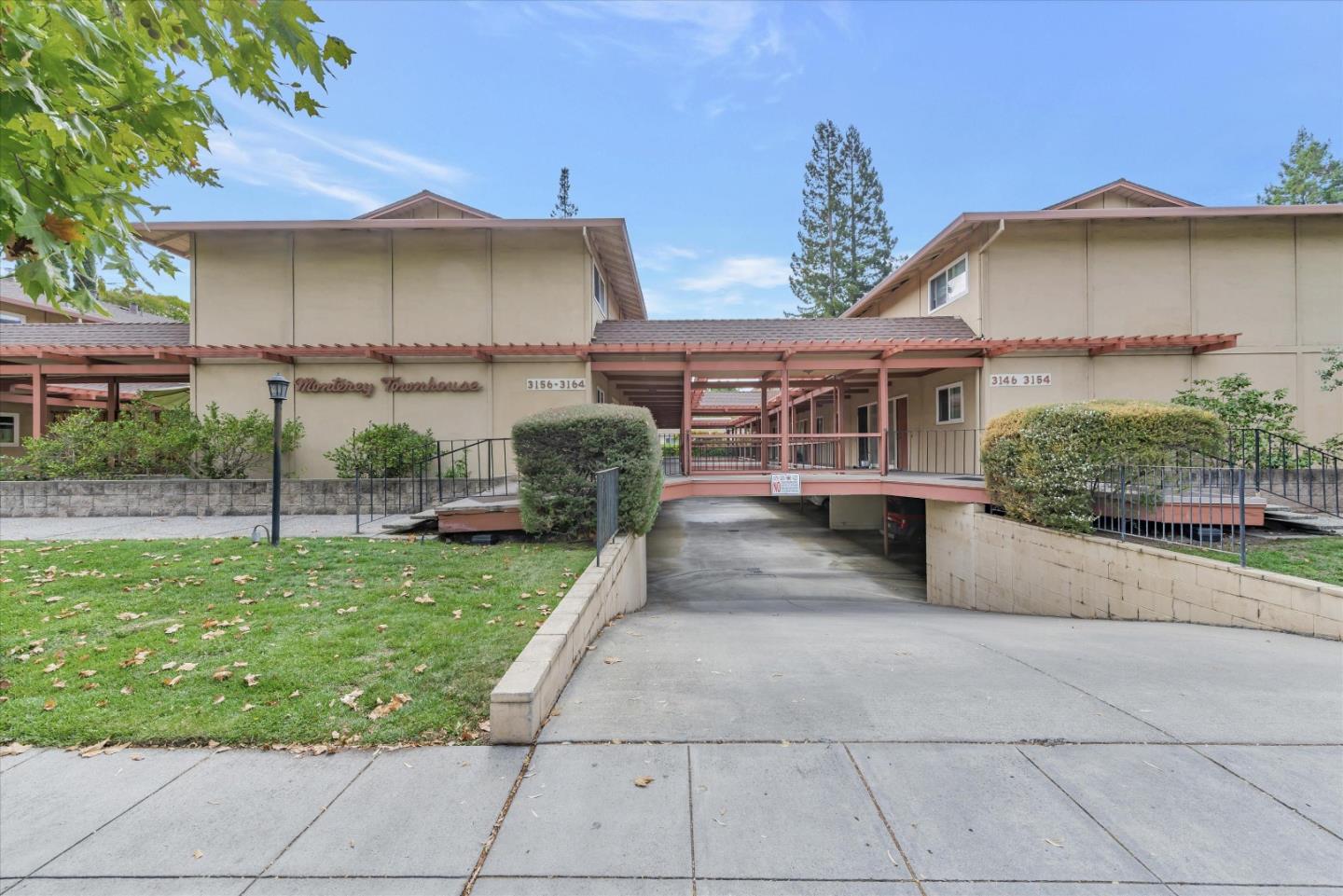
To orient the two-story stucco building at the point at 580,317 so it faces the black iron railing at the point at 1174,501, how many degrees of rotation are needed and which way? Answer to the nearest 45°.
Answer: approximately 45° to its left

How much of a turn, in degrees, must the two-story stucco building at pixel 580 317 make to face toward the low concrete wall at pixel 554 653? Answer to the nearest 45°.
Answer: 0° — it already faces it

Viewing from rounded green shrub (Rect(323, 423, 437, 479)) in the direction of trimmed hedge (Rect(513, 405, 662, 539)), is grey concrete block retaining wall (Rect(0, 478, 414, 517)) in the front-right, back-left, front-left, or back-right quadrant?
back-right

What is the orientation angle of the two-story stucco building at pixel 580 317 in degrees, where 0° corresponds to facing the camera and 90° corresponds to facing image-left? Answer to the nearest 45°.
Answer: approximately 0°

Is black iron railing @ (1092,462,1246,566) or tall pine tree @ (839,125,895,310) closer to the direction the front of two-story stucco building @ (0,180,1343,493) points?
the black iron railing

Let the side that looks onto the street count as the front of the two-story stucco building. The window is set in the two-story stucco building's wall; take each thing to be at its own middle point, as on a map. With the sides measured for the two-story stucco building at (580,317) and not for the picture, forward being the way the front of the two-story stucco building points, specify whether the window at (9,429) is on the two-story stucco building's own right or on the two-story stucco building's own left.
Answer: on the two-story stucco building's own right

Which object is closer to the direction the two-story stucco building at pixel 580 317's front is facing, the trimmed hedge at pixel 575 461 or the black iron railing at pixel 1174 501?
the trimmed hedge

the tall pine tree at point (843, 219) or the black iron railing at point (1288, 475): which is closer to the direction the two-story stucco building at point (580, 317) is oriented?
the black iron railing

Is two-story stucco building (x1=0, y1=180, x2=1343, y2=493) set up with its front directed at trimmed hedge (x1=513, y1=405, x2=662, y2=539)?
yes

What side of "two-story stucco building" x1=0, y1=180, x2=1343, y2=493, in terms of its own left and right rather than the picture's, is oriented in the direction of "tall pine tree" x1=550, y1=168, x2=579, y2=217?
back

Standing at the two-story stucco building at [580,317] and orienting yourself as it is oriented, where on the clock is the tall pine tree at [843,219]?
The tall pine tree is roughly at 7 o'clock from the two-story stucco building.

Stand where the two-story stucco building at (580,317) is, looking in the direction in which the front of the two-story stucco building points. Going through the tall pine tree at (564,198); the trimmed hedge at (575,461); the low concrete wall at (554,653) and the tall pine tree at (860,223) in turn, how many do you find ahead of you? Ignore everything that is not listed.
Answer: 2

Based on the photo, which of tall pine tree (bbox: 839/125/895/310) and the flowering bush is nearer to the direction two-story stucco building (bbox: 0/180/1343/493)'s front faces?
the flowering bush
